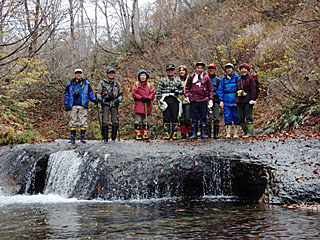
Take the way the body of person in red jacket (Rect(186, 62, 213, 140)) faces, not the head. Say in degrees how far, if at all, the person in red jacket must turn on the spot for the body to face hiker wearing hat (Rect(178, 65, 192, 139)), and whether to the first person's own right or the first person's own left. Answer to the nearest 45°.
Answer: approximately 135° to the first person's own right

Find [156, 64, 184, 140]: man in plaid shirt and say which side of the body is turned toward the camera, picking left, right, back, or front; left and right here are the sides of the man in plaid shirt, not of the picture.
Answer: front

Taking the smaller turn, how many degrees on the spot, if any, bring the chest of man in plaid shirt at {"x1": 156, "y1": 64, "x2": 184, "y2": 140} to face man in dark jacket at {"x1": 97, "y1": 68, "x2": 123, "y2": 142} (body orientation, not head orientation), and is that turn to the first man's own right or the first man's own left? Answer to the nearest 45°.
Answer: approximately 90° to the first man's own right

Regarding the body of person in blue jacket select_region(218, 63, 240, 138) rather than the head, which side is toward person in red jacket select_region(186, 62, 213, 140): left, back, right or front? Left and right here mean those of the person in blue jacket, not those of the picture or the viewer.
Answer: right

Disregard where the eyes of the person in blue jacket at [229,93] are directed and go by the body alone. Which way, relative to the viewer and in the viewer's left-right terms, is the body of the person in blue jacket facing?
facing the viewer

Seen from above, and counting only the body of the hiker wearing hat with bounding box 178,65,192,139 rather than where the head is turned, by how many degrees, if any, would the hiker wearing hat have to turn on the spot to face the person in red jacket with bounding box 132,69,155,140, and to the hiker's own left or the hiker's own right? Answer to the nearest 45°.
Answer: approximately 90° to the hiker's own right

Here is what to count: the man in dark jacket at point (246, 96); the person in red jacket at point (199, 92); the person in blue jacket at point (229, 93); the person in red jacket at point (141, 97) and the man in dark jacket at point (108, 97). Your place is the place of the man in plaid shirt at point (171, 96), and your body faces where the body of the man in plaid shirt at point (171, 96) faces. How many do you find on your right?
2

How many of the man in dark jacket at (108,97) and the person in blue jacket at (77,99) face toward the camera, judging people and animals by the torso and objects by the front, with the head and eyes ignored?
2

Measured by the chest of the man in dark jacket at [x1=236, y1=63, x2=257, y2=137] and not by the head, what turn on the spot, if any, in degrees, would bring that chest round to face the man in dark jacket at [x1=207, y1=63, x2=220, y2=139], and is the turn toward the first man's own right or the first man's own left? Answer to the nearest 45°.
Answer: approximately 90° to the first man's own right

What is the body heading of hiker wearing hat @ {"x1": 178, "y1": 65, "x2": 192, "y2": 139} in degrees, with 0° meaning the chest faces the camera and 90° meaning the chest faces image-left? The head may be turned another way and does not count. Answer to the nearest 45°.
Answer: approximately 0°

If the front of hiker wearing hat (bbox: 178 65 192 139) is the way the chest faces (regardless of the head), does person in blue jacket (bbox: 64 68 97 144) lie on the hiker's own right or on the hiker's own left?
on the hiker's own right

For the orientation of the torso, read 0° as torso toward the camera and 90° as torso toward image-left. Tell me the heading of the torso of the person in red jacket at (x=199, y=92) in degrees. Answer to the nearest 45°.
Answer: approximately 0°
